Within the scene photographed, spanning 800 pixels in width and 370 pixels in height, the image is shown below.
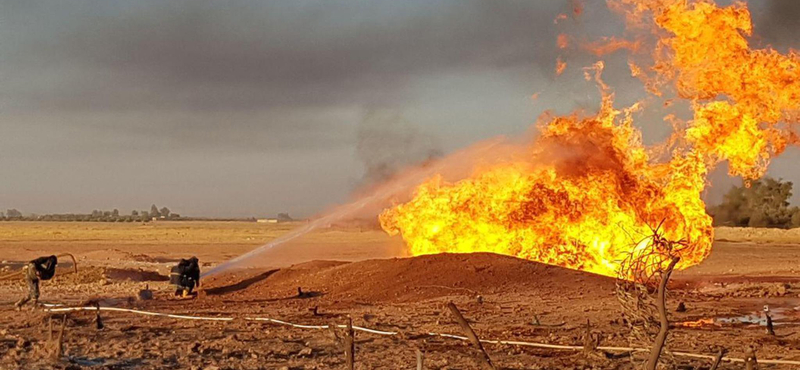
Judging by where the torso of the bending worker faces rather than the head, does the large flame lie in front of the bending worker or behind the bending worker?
in front

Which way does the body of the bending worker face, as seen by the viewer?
to the viewer's right

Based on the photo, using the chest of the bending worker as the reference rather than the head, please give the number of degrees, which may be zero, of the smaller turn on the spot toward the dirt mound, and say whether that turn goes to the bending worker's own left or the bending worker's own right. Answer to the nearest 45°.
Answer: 0° — they already face it
